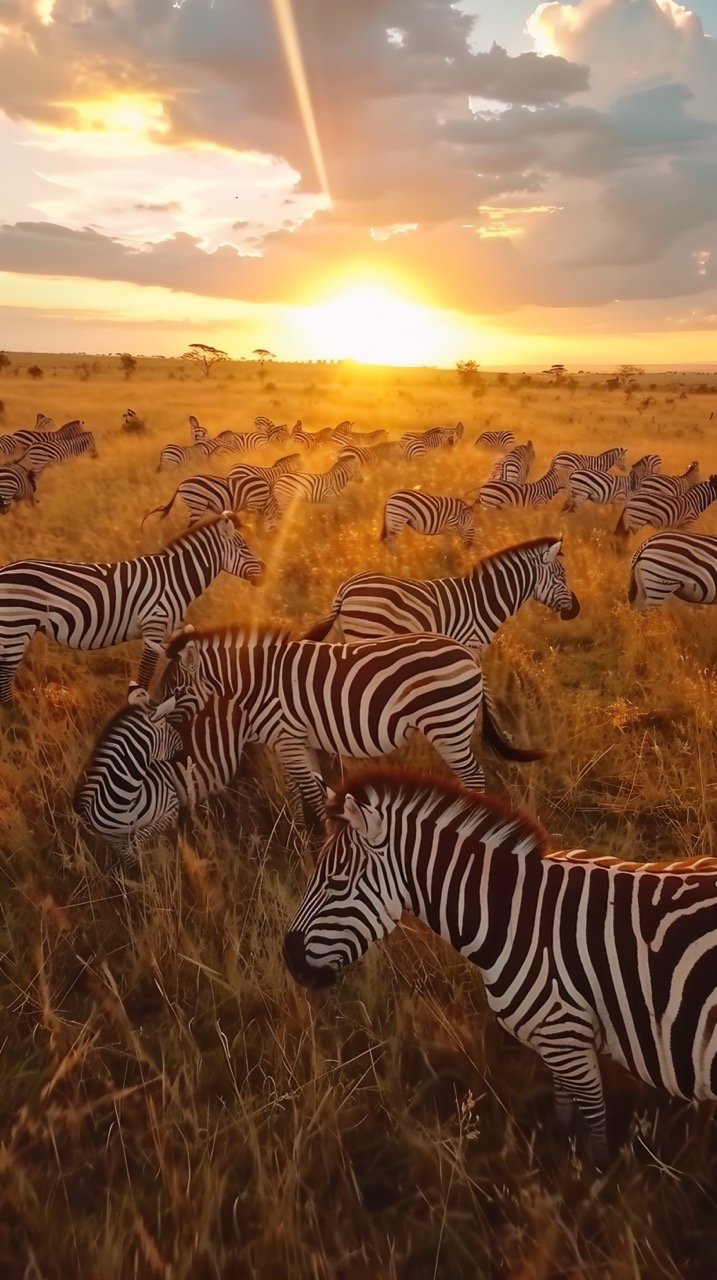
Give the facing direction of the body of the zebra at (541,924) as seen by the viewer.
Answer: to the viewer's left

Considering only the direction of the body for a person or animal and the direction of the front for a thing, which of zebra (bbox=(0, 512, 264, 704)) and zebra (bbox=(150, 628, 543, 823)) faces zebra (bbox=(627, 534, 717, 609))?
zebra (bbox=(0, 512, 264, 704))

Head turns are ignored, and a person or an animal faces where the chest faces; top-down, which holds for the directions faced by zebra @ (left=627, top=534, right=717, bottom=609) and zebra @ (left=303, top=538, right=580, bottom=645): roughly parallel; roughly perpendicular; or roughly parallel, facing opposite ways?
roughly parallel

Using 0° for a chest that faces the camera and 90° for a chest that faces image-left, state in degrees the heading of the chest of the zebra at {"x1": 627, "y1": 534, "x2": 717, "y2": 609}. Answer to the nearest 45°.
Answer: approximately 270°

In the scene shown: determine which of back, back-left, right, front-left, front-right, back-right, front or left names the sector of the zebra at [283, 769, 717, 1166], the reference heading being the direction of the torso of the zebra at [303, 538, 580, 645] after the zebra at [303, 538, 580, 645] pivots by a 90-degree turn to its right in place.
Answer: front

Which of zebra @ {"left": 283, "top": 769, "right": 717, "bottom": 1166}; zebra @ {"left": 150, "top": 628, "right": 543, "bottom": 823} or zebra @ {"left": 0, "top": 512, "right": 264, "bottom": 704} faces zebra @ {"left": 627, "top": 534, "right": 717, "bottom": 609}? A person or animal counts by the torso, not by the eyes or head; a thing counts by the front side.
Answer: zebra @ {"left": 0, "top": 512, "right": 264, "bottom": 704}

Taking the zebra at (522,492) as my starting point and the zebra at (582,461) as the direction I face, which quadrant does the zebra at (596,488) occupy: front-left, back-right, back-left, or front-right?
front-right

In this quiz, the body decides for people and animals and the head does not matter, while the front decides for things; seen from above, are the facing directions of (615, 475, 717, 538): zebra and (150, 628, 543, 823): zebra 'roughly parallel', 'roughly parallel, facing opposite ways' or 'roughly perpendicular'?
roughly parallel, facing opposite ways

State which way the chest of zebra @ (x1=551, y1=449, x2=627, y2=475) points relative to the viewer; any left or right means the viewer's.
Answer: facing to the right of the viewer

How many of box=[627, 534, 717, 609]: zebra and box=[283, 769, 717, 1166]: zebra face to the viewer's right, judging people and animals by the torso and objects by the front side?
1

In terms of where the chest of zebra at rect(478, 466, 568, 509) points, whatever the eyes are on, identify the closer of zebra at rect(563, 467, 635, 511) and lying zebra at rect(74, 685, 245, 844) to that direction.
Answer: the zebra

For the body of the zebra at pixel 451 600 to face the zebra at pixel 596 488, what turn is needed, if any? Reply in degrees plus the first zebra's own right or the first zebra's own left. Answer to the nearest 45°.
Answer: approximately 90° to the first zebra's own left

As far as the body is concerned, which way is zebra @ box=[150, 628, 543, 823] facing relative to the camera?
to the viewer's left

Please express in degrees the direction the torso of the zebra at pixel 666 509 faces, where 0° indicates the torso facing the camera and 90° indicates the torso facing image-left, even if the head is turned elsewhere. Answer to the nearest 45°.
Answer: approximately 270°

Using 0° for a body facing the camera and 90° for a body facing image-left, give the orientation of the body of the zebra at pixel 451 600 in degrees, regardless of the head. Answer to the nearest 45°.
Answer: approximately 270°

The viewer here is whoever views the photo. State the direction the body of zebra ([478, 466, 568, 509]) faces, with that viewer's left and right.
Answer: facing to the right of the viewer
